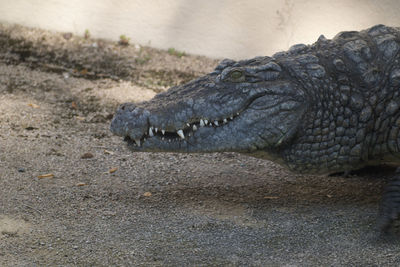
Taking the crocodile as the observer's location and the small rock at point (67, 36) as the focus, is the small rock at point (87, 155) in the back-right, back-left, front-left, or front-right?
front-left

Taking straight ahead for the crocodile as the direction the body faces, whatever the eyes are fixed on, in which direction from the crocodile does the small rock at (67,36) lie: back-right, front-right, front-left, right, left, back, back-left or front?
front-right

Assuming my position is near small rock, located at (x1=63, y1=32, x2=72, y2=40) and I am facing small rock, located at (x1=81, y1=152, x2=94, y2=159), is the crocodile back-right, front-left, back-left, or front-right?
front-left

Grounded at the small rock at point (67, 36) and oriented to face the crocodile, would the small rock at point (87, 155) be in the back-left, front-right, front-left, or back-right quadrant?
front-right

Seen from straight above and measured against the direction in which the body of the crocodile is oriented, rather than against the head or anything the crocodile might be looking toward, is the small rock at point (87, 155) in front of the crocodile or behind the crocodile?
in front

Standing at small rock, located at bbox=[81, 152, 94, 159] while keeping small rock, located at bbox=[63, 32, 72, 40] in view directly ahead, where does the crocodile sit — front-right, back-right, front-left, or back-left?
back-right

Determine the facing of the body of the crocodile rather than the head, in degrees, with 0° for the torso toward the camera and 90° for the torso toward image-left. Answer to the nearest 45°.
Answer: approximately 90°
